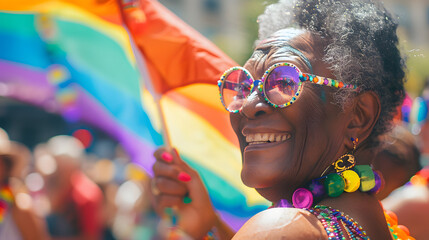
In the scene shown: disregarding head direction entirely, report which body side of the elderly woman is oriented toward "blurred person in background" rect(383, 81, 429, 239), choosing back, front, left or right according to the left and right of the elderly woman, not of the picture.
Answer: back

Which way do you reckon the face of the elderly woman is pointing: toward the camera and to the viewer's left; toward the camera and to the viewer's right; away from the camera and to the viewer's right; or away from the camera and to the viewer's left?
toward the camera and to the viewer's left

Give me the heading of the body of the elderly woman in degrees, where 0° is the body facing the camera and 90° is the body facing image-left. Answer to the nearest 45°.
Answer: approximately 45°

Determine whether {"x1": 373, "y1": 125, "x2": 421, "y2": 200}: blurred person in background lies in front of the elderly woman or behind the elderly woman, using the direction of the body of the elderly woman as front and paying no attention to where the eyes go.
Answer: behind

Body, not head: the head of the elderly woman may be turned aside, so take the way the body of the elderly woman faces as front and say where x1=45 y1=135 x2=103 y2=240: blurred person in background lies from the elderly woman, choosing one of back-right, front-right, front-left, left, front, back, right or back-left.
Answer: right
